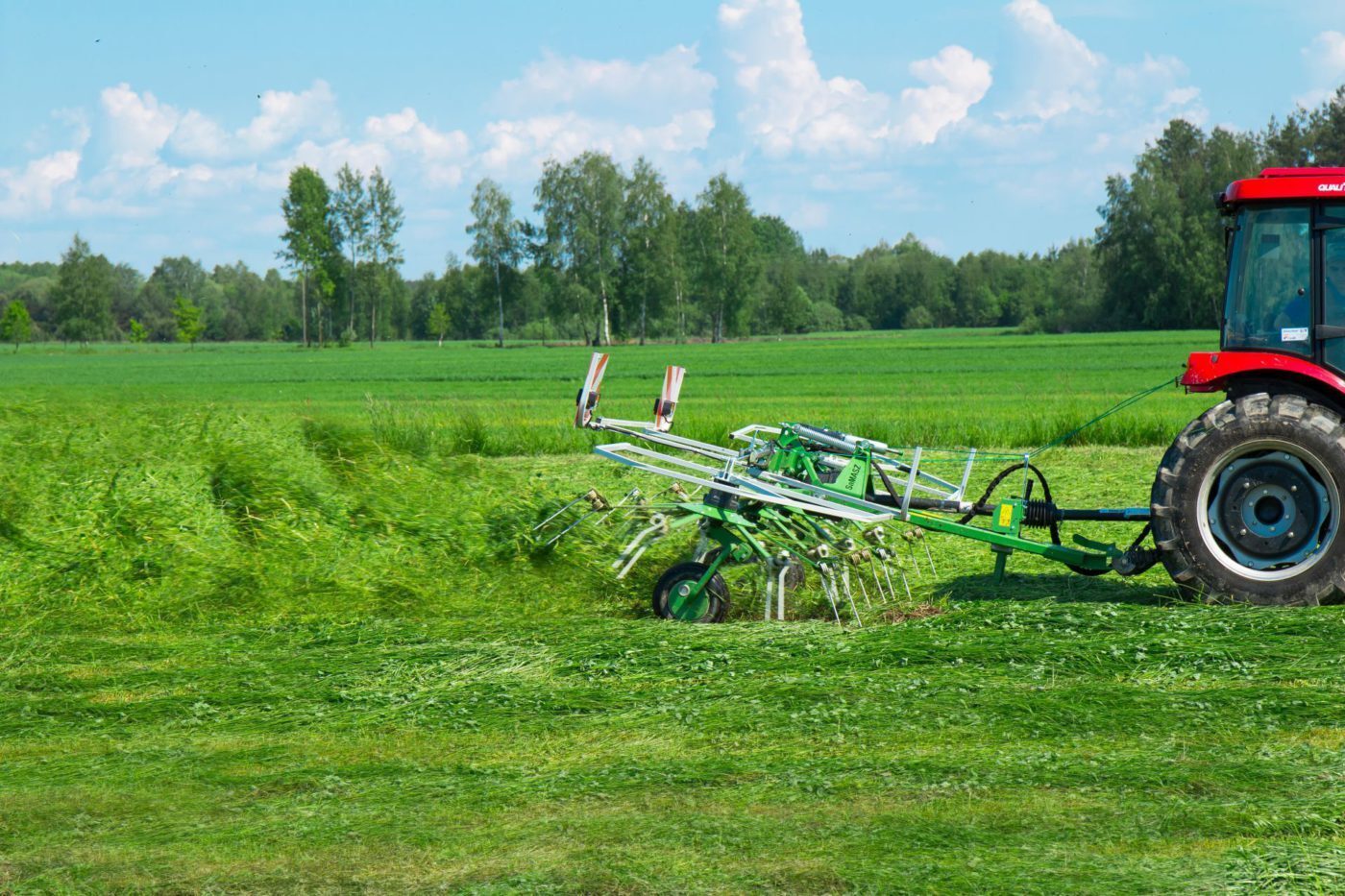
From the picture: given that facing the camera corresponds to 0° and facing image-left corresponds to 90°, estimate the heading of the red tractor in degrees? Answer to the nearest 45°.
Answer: approximately 270°
